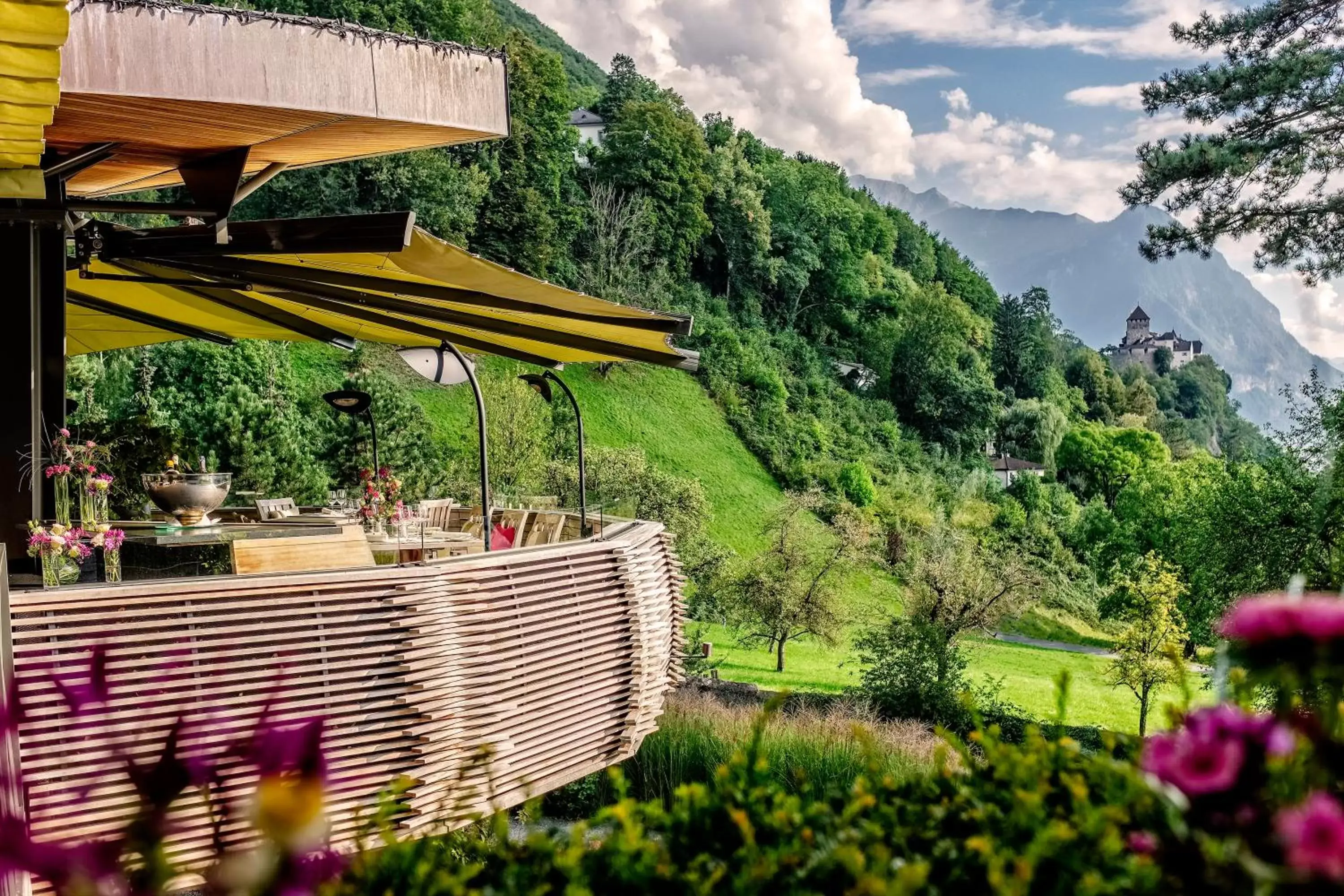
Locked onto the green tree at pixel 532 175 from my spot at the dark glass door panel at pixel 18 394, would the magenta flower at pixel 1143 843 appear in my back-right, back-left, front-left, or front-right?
back-right

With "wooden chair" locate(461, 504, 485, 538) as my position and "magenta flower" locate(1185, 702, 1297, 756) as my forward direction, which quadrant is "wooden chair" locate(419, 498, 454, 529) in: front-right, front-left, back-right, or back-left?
back-right

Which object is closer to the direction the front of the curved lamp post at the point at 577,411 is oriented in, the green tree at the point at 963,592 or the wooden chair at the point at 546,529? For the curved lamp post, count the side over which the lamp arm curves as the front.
the wooden chair

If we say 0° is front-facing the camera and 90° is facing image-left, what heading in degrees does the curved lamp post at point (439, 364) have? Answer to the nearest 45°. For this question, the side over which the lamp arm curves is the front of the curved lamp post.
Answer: approximately 90°

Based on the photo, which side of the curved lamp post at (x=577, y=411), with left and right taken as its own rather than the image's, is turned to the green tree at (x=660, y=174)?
right

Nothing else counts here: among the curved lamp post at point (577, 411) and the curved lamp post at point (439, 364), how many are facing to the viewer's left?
2

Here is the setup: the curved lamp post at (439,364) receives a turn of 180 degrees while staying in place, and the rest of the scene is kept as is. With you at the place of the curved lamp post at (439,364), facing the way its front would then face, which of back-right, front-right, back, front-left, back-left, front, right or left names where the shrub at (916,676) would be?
front-left

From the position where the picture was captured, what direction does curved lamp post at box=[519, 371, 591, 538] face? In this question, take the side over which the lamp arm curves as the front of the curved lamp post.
facing to the left of the viewer
